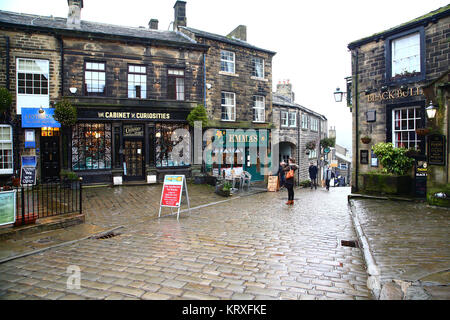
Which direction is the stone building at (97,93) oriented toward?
toward the camera

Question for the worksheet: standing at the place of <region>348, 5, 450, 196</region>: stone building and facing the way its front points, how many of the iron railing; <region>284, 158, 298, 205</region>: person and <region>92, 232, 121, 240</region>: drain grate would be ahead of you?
3

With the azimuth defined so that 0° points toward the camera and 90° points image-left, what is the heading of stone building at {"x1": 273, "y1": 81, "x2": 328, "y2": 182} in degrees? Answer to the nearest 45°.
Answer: approximately 315°

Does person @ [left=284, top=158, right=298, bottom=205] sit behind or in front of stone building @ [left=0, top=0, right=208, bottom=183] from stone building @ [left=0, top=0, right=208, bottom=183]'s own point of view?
in front

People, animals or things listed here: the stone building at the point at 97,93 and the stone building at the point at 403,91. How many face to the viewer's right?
0

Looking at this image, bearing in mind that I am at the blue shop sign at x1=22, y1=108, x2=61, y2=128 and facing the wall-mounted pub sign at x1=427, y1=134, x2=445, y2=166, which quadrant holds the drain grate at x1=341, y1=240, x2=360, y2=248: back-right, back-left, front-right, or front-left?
front-right

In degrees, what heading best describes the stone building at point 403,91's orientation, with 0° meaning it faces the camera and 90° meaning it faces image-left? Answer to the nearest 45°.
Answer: approximately 45°

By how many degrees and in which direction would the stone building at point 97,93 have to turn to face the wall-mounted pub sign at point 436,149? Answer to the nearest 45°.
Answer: approximately 45° to its left

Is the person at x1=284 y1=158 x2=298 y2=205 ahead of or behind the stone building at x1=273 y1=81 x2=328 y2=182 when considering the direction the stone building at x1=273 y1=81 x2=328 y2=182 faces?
ahead

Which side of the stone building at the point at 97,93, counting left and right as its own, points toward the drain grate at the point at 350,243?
front

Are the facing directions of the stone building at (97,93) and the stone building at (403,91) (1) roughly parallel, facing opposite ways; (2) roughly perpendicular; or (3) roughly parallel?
roughly perpendicular
